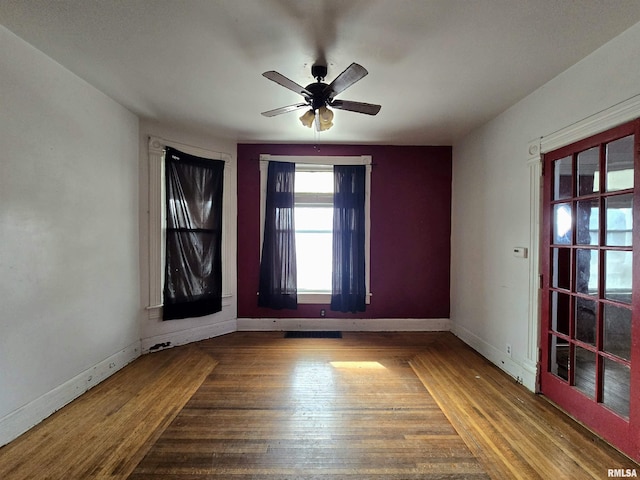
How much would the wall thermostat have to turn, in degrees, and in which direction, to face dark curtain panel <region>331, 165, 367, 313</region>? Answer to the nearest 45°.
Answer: approximately 45° to its right

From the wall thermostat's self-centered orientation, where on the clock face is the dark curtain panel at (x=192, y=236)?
The dark curtain panel is roughly at 1 o'clock from the wall thermostat.

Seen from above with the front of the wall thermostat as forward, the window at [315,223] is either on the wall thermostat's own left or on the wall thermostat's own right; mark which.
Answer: on the wall thermostat's own right

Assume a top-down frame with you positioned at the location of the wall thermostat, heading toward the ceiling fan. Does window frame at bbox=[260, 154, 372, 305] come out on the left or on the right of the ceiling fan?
right

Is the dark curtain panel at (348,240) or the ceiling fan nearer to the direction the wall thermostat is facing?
the ceiling fan

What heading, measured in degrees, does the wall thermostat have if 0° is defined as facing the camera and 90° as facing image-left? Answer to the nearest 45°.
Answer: approximately 45°

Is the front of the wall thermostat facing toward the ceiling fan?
yes

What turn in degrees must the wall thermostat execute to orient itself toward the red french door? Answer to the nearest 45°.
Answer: approximately 90° to its left

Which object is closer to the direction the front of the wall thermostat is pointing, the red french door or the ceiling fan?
the ceiling fan

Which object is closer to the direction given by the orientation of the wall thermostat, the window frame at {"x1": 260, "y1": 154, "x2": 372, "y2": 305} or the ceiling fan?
the ceiling fan
